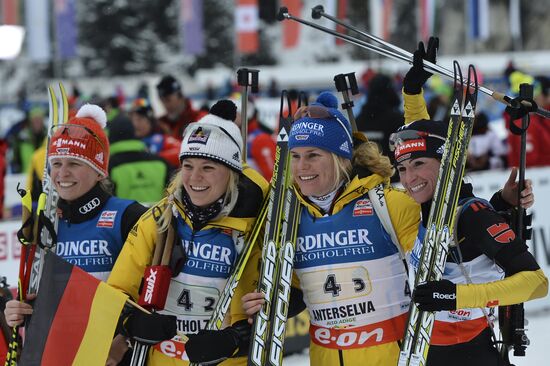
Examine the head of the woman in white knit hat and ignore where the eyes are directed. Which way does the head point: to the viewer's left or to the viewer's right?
to the viewer's left

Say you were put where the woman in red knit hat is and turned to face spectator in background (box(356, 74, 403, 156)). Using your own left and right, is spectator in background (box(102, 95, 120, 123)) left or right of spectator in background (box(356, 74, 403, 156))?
left

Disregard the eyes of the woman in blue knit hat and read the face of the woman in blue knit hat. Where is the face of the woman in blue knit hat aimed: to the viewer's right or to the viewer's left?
to the viewer's left

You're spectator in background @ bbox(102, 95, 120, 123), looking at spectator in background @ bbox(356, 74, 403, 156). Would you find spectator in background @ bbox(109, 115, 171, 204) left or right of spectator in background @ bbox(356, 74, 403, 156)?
right

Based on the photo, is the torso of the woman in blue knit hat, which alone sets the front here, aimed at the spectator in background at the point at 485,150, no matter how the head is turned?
no

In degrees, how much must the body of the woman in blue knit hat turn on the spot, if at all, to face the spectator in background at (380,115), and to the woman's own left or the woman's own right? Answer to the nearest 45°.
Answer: approximately 135° to the woman's own right

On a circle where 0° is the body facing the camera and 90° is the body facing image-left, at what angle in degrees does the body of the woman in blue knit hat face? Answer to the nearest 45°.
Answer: approximately 45°

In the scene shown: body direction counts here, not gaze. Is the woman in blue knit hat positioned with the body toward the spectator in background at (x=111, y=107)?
no

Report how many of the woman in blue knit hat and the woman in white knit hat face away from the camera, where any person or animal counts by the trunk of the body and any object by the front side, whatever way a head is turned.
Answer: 0

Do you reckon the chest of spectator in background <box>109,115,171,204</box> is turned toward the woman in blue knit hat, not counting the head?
no
